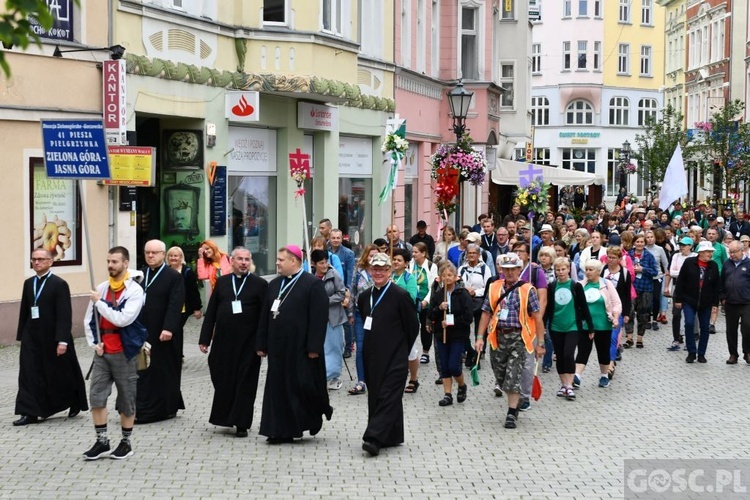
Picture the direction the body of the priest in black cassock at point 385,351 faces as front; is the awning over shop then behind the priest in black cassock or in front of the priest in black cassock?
behind

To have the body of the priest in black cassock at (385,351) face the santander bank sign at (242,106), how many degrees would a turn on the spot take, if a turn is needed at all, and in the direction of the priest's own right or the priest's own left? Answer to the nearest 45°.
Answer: approximately 135° to the priest's own right

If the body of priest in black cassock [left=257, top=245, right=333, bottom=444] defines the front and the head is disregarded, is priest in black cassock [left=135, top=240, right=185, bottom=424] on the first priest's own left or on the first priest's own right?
on the first priest's own right

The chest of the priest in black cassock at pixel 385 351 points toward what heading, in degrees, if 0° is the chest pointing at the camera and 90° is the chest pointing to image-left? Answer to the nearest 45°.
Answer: approximately 45°

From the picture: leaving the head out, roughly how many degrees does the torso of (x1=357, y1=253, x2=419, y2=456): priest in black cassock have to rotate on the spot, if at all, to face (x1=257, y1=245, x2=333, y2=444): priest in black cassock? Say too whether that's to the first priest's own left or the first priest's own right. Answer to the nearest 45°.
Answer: approximately 45° to the first priest's own right

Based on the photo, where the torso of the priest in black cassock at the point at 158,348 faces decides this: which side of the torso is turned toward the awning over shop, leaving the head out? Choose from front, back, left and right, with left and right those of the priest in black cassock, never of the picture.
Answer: back

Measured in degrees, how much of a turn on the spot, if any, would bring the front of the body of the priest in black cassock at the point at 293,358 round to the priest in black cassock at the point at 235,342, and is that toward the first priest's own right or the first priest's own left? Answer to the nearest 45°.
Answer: approximately 90° to the first priest's own right

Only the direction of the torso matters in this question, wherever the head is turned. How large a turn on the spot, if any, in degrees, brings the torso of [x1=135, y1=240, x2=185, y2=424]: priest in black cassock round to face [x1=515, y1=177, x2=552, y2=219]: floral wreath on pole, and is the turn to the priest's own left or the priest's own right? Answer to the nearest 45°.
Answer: approximately 180°
